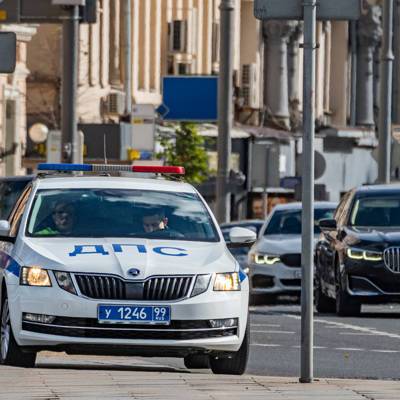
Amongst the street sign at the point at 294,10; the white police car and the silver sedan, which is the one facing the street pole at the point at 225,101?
the street sign

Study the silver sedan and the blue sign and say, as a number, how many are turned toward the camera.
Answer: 2

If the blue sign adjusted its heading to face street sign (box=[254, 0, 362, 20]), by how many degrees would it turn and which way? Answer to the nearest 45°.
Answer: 0° — it already faces it

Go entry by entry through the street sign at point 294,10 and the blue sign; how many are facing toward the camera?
1

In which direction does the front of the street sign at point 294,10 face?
away from the camera

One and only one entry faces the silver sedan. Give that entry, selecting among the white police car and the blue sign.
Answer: the blue sign

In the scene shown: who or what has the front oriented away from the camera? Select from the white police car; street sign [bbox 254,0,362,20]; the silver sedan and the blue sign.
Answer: the street sign

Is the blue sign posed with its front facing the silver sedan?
yes

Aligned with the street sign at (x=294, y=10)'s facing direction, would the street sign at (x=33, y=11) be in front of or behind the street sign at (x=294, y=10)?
in front

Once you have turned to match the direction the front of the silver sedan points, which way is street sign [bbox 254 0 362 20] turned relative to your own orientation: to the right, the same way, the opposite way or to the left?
the opposite way
